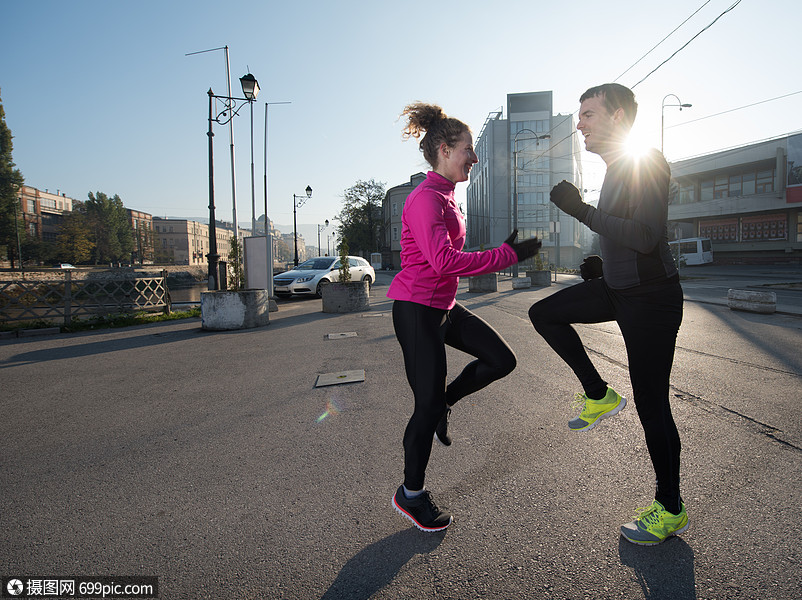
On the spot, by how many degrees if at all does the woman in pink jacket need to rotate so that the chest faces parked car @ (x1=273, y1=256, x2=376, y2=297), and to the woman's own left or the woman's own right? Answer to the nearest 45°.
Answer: approximately 90° to the woman's own left

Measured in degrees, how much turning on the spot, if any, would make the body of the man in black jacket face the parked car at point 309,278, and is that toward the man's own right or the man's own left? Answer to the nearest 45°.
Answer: approximately 45° to the man's own right

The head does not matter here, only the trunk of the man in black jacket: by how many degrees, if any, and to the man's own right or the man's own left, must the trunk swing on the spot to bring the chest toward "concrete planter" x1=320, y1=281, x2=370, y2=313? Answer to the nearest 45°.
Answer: approximately 45° to the man's own right

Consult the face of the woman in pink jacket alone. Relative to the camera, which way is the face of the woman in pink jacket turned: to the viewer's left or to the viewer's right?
to the viewer's right

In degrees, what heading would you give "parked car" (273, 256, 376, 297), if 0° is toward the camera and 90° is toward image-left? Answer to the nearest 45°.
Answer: approximately 45°

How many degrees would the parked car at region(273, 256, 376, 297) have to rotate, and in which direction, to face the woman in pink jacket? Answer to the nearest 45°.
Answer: approximately 45° to its left

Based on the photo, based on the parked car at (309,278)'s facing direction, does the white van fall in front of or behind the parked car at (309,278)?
behind

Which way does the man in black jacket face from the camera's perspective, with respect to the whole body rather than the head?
to the viewer's left

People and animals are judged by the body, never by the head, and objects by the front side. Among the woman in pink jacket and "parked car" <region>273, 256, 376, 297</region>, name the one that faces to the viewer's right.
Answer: the woman in pink jacket

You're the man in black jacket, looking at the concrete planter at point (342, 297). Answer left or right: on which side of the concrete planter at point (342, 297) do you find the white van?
right

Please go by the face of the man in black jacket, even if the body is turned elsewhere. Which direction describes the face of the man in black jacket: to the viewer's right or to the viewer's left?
to the viewer's left

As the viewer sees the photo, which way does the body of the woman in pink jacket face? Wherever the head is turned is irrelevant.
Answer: to the viewer's right

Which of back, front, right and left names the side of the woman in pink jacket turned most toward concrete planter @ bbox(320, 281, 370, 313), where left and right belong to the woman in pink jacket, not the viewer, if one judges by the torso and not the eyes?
left
